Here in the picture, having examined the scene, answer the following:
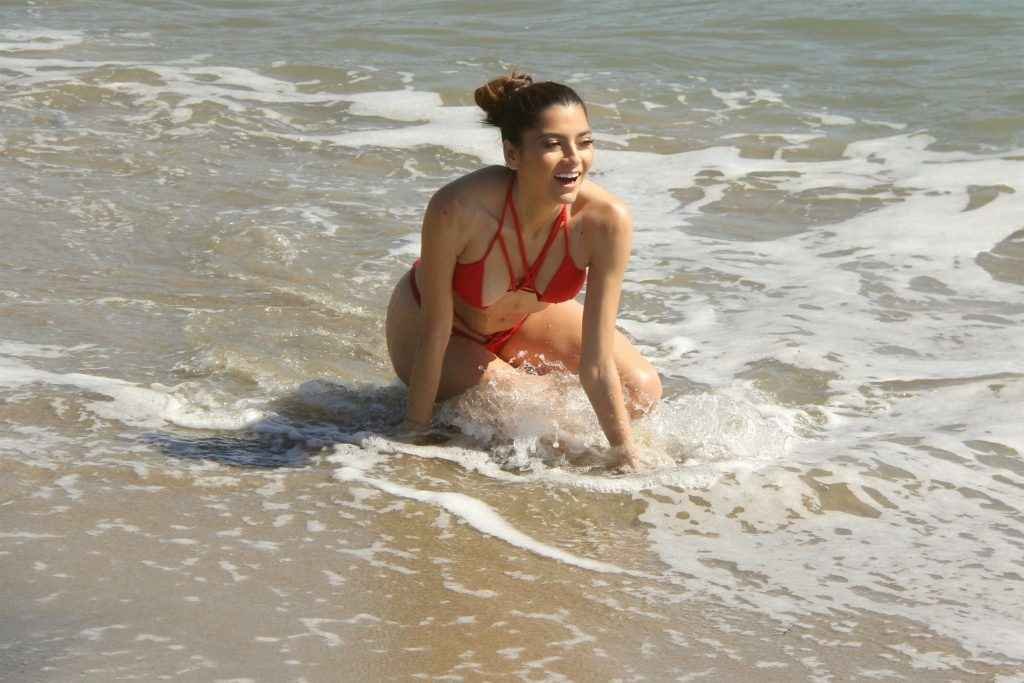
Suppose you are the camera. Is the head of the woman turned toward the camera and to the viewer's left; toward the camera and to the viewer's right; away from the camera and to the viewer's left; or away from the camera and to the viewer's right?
toward the camera and to the viewer's right

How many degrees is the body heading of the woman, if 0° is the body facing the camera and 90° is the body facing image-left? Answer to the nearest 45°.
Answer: approximately 315°
